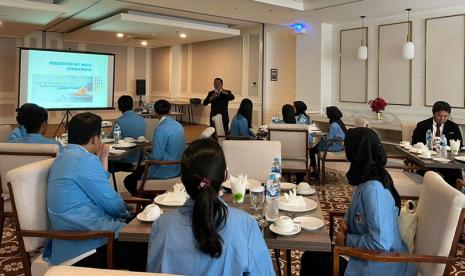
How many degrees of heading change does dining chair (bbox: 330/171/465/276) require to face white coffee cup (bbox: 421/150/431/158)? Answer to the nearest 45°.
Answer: approximately 90° to its right

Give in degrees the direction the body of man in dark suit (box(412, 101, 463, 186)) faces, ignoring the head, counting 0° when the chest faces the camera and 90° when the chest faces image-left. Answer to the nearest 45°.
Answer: approximately 0°

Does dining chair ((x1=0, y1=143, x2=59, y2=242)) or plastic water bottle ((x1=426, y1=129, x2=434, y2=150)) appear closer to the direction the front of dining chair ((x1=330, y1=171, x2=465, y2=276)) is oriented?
the dining chair

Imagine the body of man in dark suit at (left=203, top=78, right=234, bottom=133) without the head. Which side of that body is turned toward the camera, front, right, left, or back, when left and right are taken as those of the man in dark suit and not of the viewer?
front

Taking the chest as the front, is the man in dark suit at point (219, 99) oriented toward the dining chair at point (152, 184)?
yes

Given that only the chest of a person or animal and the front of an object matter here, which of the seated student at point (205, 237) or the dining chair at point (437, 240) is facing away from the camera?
the seated student

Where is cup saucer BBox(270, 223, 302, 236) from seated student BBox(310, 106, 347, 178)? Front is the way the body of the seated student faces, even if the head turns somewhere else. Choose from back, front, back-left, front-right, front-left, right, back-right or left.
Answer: left

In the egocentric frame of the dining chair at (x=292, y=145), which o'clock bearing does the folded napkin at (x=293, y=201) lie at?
The folded napkin is roughly at 6 o'clock from the dining chair.

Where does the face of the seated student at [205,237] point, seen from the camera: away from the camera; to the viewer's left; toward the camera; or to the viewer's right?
away from the camera

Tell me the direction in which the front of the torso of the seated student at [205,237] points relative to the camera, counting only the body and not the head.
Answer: away from the camera

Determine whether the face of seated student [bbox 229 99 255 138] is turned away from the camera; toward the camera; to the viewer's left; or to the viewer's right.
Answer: away from the camera

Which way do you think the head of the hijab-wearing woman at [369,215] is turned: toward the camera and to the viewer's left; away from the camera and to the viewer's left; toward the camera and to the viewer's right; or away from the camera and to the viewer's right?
away from the camera and to the viewer's left

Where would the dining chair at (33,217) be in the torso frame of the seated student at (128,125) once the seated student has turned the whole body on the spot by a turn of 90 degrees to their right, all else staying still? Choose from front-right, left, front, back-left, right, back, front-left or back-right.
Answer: back-right

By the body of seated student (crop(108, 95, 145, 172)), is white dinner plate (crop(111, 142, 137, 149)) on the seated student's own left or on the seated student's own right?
on the seated student's own left
